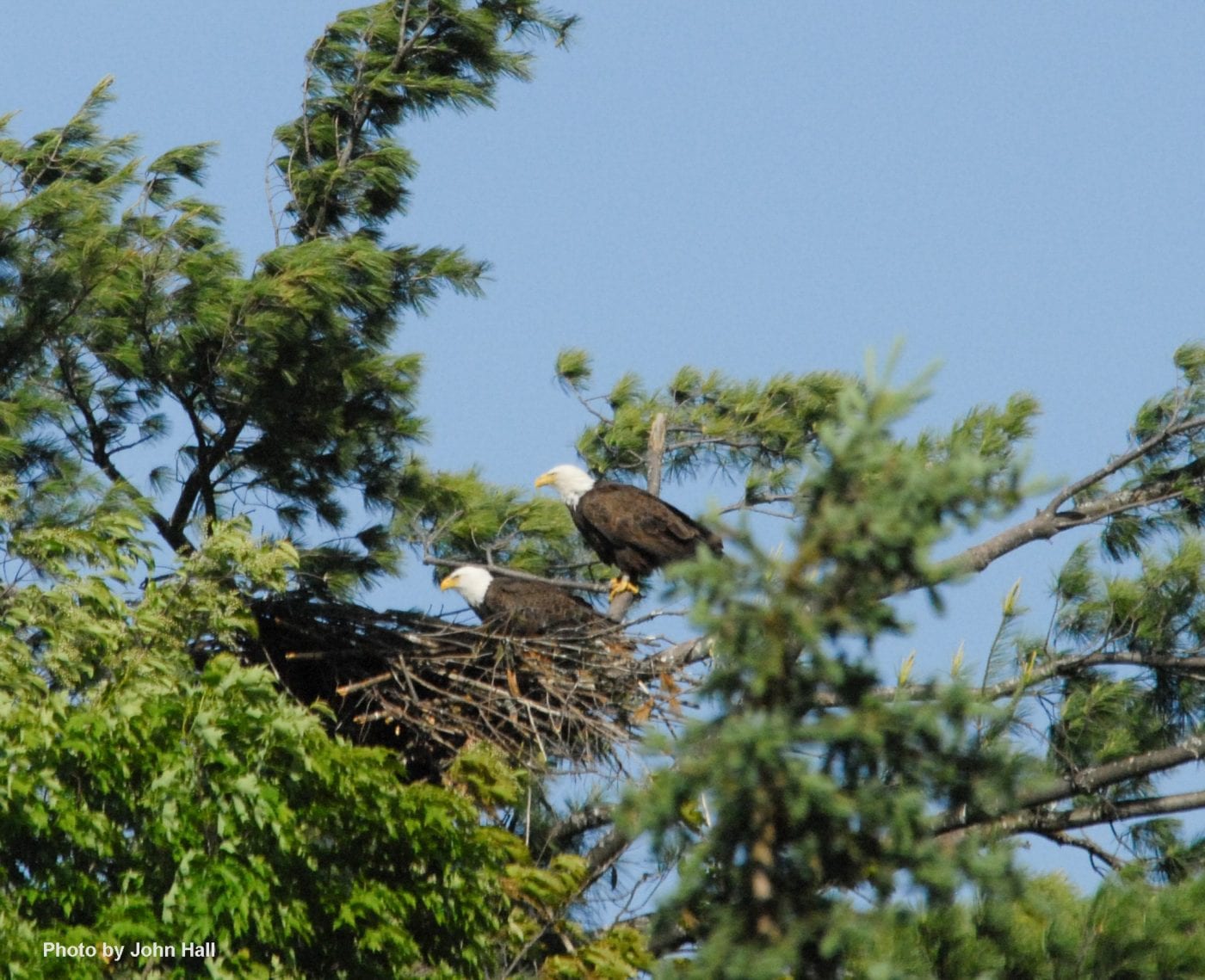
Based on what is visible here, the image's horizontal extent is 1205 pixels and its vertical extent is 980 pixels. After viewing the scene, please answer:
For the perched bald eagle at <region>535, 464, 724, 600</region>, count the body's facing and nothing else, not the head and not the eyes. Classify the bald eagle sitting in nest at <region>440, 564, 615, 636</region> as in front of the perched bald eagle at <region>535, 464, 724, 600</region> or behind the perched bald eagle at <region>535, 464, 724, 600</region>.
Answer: in front

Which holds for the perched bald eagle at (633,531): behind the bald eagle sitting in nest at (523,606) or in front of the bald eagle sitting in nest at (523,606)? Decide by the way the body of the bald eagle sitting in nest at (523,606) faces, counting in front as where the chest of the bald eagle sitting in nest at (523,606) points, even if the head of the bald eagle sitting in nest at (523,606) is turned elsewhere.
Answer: behind

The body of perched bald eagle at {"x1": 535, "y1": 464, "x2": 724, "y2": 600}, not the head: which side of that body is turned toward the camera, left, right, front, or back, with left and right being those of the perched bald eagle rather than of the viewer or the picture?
left

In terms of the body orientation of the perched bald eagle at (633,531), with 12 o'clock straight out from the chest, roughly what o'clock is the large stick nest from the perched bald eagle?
The large stick nest is roughly at 11 o'clock from the perched bald eagle.

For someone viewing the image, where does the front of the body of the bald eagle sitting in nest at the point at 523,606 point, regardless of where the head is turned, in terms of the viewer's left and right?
facing to the left of the viewer

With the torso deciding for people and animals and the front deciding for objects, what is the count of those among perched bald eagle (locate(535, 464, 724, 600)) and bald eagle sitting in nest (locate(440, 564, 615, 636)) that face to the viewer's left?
2
